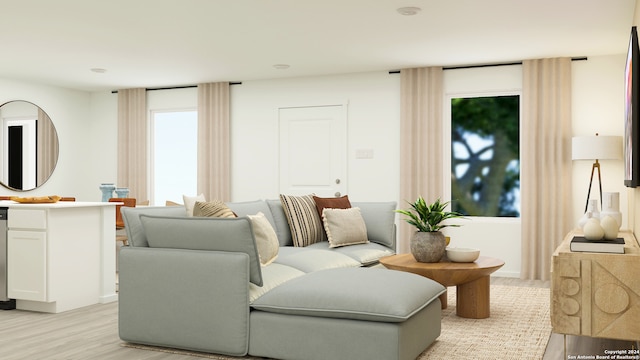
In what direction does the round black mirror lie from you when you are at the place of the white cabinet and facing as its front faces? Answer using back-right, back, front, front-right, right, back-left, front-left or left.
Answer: back-right

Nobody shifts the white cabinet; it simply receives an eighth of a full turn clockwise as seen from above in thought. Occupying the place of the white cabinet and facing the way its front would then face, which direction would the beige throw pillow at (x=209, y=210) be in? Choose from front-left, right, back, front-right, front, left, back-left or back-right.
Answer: back-left

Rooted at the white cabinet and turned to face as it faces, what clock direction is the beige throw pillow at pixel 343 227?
The beige throw pillow is roughly at 8 o'clock from the white cabinet.

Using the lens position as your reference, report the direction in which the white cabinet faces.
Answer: facing the viewer and to the left of the viewer

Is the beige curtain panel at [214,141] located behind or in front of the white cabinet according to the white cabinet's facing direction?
behind

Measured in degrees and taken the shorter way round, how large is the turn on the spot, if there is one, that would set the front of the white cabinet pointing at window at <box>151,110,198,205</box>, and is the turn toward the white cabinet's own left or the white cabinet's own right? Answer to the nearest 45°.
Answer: approximately 180°
